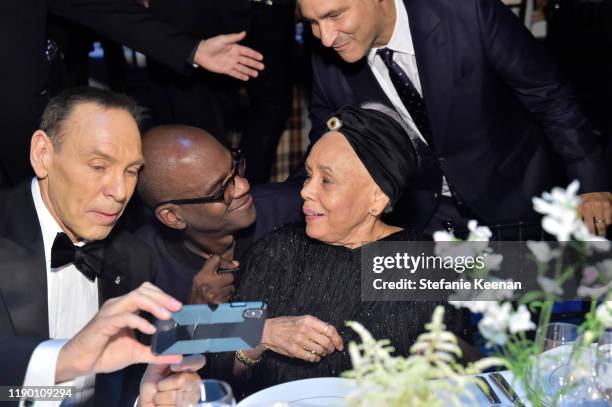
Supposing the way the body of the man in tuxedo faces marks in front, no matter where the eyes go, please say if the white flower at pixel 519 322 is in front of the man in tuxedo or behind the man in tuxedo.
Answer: in front

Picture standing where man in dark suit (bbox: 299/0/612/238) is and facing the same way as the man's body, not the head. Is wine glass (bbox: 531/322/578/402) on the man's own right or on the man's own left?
on the man's own left

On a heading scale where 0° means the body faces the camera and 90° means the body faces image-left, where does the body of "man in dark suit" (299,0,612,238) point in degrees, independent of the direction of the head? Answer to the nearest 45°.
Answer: approximately 45°

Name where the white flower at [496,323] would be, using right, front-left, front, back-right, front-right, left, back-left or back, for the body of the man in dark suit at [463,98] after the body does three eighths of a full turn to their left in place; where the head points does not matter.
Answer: right

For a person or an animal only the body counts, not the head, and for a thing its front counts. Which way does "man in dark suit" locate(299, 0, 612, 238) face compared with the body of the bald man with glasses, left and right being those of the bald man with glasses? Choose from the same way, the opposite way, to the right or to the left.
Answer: to the right

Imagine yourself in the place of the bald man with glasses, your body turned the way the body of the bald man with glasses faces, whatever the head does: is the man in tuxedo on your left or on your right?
on your right

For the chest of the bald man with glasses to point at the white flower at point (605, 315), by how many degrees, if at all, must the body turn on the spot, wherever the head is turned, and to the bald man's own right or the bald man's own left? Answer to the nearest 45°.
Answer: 0° — they already face it

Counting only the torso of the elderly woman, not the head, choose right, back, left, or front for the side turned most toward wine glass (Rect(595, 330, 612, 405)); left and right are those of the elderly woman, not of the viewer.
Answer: left

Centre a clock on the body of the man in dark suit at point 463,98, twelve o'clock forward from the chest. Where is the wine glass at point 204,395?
The wine glass is roughly at 11 o'clock from the man in dark suit.

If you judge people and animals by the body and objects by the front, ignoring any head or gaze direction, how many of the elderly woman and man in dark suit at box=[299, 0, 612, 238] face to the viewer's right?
0

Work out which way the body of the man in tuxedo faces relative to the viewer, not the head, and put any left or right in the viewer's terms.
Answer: facing the viewer and to the right of the viewer

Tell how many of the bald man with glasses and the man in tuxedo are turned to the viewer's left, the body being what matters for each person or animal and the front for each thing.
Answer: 0

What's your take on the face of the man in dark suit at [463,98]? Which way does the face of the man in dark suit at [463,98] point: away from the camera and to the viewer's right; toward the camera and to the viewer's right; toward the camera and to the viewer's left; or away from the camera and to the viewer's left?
toward the camera and to the viewer's left
